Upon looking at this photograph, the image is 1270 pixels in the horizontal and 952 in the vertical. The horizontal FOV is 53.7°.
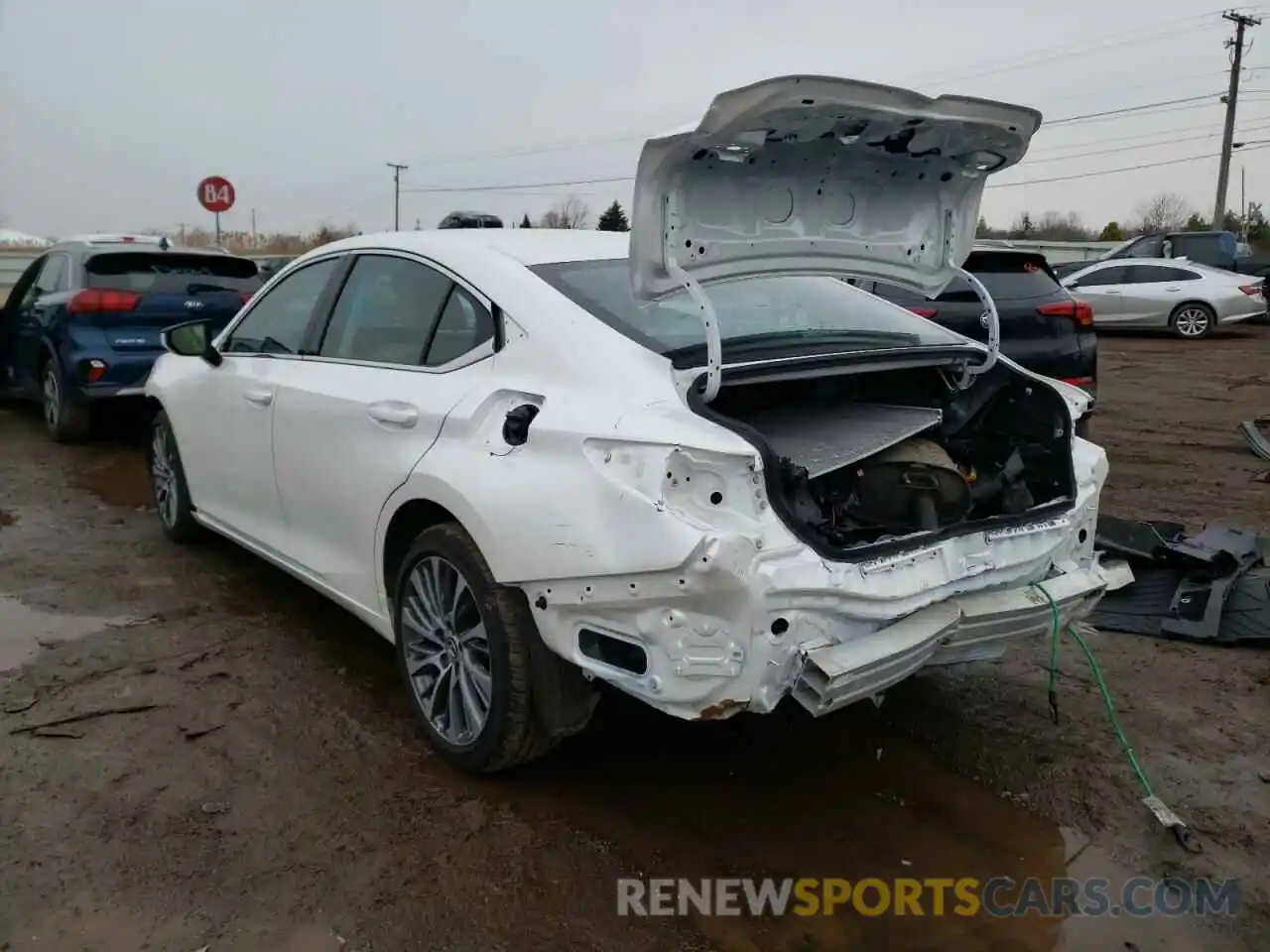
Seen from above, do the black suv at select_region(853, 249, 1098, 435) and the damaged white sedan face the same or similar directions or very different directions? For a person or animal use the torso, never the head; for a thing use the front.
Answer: same or similar directions

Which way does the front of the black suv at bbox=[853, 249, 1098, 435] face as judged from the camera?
facing away from the viewer and to the left of the viewer

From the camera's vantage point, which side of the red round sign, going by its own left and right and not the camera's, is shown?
front

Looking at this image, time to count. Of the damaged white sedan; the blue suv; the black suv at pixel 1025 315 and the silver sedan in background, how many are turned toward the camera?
0

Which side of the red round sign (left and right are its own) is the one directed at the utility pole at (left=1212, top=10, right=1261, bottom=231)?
left

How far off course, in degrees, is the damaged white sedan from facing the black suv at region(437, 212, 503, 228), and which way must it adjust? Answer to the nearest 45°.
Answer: approximately 45° to its right

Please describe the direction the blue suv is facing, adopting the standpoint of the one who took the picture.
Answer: facing away from the viewer and to the left of the viewer

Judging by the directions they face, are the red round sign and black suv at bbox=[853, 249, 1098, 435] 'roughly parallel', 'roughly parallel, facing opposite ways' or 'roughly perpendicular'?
roughly parallel, facing opposite ways

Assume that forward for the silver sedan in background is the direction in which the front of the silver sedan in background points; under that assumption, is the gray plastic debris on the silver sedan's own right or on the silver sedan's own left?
on the silver sedan's own left

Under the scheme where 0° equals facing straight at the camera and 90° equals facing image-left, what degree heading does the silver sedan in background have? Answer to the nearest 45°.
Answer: approximately 90°

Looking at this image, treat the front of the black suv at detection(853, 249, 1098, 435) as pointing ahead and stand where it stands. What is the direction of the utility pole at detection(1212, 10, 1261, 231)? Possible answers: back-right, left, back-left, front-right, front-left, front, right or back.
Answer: front-right

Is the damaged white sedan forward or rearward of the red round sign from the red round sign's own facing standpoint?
forward

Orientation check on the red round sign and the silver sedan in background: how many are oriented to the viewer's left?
1

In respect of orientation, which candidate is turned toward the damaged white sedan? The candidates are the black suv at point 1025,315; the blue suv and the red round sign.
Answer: the red round sign

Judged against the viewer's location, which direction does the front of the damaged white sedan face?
facing away from the viewer and to the left of the viewer

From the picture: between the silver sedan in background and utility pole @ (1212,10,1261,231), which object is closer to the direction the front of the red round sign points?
the silver sedan in background

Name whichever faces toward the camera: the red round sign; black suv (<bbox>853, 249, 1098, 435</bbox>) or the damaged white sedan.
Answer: the red round sign

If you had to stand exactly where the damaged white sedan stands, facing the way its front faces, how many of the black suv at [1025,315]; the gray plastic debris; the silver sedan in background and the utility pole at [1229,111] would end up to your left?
0
